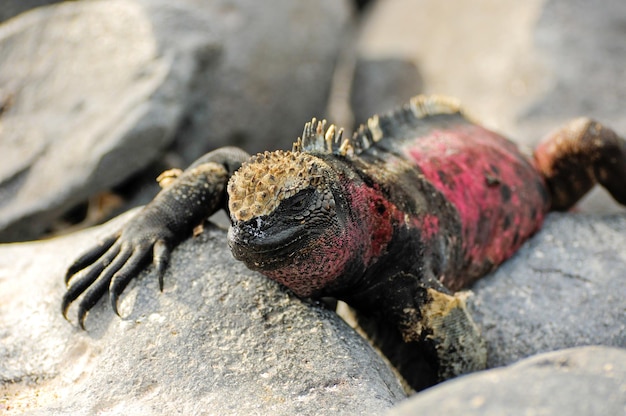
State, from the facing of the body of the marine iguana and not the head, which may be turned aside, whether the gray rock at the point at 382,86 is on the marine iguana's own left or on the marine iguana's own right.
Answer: on the marine iguana's own right

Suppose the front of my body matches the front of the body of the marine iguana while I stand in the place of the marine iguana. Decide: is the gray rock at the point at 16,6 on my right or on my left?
on my right

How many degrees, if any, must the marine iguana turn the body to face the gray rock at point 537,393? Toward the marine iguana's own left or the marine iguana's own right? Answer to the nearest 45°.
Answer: approximately 45° to the marine iguana's own left

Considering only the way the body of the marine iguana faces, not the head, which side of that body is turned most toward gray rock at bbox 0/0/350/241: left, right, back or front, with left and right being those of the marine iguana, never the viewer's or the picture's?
right

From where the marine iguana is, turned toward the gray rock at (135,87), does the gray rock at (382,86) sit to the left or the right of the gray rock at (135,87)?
right

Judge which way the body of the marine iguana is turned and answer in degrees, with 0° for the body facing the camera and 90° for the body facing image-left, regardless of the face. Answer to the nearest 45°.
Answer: approximately 45°
